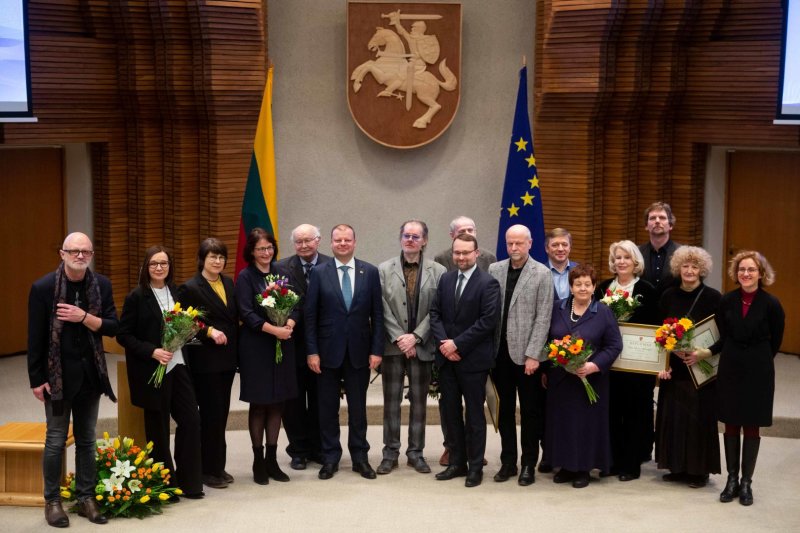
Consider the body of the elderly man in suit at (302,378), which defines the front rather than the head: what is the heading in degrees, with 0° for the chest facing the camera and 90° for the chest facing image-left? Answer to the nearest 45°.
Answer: approximately 0°

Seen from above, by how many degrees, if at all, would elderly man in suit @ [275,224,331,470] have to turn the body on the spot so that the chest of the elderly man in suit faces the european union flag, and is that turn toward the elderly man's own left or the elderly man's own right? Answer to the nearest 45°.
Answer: approximately 135° to the elderly man's own left

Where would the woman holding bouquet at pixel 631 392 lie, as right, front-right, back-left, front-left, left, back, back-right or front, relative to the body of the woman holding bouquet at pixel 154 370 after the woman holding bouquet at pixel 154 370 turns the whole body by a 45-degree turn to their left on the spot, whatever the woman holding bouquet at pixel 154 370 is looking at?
front

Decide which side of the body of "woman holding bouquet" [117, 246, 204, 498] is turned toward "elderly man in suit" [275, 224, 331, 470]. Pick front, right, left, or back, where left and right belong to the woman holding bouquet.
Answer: left

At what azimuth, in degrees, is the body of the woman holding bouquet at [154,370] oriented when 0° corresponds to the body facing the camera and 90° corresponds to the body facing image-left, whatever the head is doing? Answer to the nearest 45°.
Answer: approximately 315°

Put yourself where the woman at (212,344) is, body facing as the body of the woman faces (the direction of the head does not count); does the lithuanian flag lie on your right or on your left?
on your left

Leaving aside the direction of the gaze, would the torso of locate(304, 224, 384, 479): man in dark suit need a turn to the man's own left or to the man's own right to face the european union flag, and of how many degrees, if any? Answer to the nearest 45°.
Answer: approximately 135° to the man's own left
